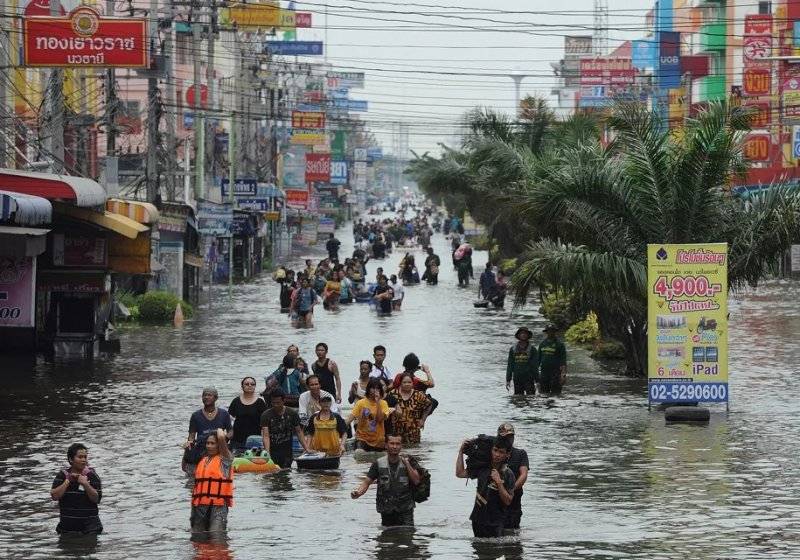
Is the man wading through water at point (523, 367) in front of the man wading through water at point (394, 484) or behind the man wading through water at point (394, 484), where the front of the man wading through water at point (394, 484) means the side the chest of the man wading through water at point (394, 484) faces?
behind

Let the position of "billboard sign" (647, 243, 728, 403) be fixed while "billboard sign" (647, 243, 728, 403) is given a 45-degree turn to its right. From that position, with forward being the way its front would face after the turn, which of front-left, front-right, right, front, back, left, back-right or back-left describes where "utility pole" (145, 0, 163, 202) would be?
right

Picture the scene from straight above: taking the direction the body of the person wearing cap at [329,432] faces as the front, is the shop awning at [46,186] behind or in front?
behind

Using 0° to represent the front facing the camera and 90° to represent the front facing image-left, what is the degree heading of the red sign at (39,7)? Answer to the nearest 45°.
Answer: approximately 0°

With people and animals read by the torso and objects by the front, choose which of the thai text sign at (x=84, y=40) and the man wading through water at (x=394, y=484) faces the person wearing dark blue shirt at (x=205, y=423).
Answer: the thai text sign

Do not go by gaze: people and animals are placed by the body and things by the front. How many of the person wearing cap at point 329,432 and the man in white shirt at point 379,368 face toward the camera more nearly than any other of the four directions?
2
